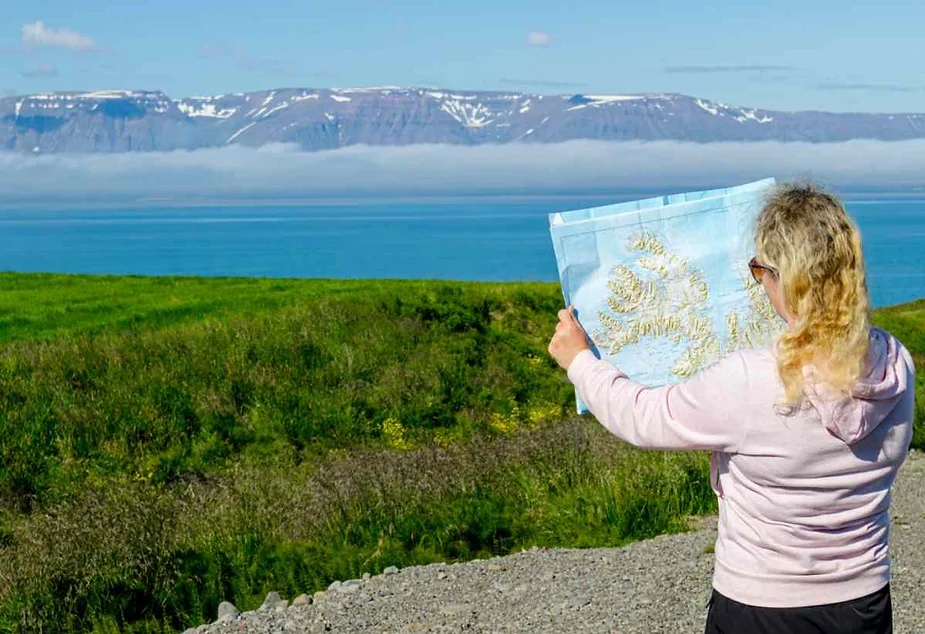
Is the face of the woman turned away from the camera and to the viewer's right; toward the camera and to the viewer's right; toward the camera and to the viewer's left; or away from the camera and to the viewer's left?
away from the camera and to the viewer's left

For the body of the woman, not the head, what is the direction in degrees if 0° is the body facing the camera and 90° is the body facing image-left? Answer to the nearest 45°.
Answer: approximately 135°
